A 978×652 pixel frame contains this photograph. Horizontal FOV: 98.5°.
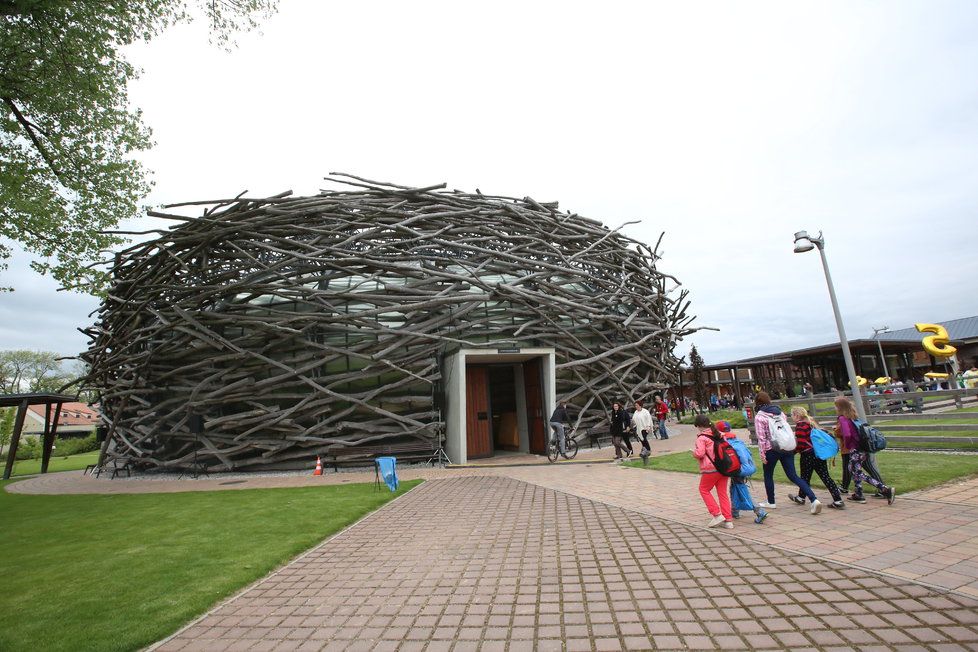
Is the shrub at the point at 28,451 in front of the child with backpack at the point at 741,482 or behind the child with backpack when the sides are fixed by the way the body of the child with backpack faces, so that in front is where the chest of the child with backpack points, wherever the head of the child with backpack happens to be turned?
in front

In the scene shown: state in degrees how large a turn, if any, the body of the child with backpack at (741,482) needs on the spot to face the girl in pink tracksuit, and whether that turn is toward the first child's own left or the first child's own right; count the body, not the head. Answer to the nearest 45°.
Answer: approximately 45° to the first child's own left

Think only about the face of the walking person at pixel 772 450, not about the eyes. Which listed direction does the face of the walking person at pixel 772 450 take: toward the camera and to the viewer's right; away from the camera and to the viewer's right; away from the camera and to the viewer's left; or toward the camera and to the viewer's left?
away from the camera and to the viewer's left

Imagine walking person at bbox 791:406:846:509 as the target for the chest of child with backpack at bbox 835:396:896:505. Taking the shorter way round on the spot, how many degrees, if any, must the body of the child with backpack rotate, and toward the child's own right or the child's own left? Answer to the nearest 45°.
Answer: approximately 45° to the child's own left
